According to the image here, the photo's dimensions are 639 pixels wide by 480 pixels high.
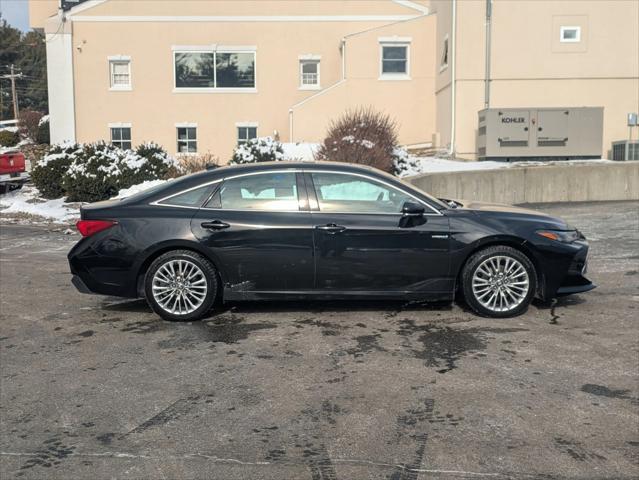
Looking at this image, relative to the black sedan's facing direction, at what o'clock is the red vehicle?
The red vehicle is roughly at 8 o'clock from the black sedan.

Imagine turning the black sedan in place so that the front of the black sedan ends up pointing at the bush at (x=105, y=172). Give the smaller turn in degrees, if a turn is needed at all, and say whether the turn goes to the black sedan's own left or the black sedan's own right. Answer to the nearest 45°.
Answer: approximately 135° to the black sedan's own left

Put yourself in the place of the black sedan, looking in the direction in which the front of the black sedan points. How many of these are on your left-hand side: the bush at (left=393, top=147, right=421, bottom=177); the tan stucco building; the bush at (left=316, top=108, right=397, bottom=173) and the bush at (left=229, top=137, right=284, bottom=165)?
4

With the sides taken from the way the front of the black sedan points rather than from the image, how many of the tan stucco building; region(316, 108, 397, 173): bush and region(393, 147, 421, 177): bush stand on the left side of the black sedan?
3

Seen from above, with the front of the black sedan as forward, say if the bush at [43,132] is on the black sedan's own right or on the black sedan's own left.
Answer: on the black sedan's own left

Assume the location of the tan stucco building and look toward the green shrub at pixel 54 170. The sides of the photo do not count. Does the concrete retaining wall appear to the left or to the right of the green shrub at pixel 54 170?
left

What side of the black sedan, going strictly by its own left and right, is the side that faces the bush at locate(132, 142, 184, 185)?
left

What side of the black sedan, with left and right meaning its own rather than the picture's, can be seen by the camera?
right

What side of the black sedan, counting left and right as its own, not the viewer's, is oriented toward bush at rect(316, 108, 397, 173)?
left

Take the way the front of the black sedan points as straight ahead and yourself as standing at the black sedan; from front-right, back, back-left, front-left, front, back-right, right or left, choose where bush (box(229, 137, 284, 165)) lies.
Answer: left
